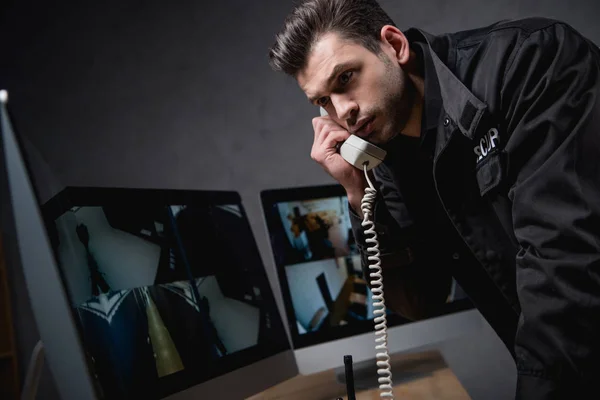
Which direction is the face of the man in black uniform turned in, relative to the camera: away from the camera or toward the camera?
toward the camera

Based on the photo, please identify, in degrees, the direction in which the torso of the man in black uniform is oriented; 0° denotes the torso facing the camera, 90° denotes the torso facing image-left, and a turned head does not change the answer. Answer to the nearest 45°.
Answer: approximately 45°
